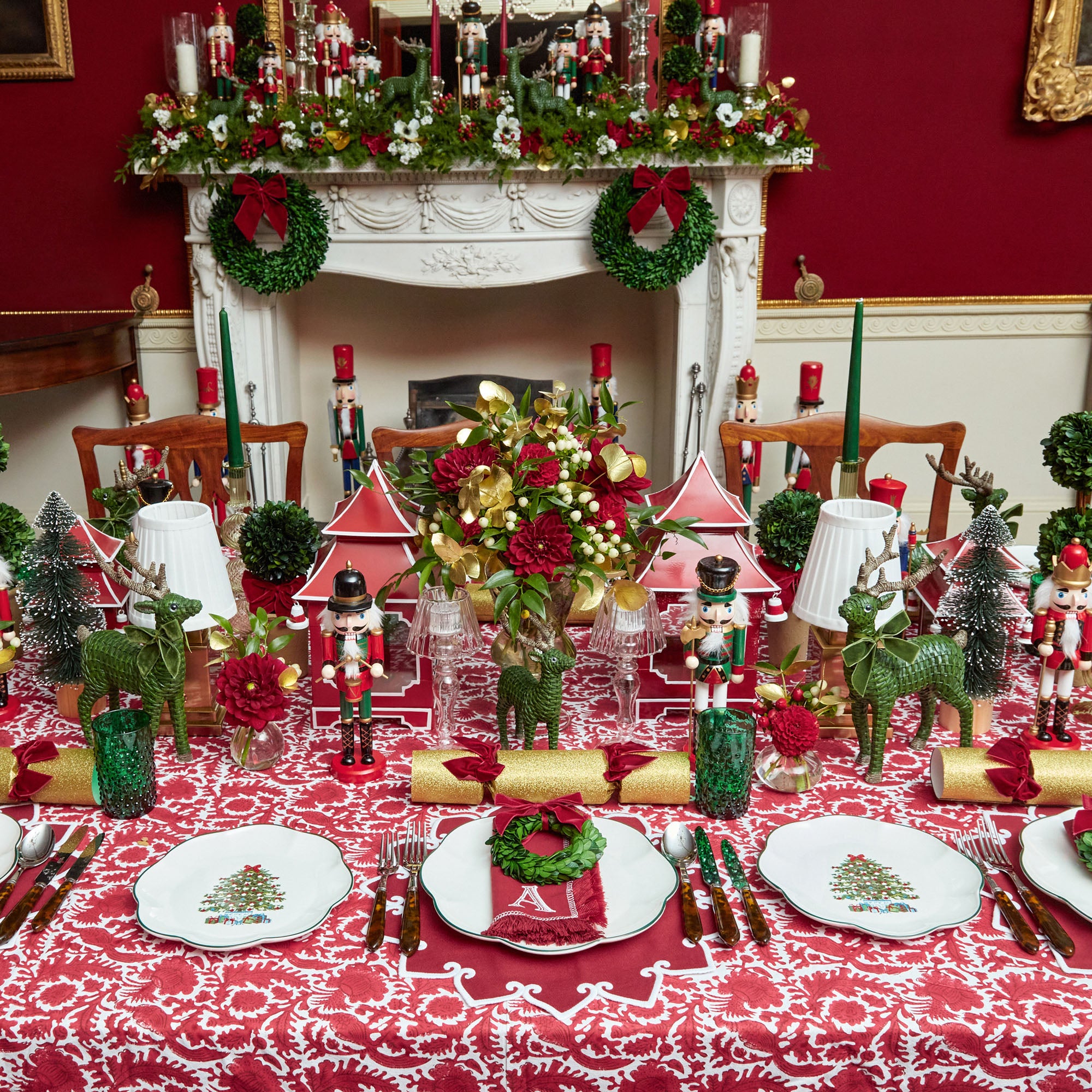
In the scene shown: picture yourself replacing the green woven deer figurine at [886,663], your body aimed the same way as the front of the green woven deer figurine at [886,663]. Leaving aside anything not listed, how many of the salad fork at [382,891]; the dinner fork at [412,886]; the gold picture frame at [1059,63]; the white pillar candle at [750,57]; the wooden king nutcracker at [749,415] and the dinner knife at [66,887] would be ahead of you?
3

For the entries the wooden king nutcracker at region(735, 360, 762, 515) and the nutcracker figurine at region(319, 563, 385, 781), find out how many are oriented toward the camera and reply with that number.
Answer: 2

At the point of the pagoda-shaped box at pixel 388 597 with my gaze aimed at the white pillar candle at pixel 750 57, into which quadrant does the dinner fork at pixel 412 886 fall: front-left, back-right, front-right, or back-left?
back-right

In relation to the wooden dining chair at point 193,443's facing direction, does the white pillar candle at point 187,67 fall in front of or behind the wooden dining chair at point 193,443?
behind

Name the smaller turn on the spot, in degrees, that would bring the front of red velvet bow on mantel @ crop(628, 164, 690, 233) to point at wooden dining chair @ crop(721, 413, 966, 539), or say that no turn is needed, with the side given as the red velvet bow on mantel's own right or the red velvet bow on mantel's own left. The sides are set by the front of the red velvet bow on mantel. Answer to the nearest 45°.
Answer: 0° — it already faces it

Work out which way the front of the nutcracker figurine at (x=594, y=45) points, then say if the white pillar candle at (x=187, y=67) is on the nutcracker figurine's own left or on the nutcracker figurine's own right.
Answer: on the nutcracker figurine's own right

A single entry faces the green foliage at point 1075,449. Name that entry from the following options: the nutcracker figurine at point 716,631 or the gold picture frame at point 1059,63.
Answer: the gold picture frame

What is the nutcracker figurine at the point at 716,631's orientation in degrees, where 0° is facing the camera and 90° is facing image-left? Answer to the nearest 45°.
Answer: approximately 0°
